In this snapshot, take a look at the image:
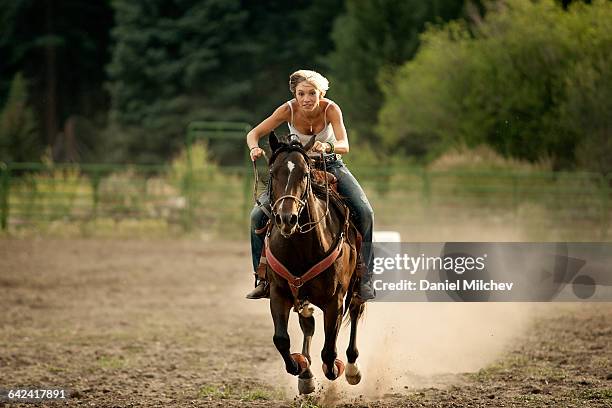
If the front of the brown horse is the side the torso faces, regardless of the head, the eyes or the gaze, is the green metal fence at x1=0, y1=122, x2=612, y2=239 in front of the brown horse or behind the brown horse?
behind

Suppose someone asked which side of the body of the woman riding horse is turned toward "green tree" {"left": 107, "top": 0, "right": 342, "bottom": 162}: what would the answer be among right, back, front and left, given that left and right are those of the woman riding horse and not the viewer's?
back

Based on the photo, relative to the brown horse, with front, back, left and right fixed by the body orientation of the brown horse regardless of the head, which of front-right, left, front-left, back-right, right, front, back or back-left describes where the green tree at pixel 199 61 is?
back

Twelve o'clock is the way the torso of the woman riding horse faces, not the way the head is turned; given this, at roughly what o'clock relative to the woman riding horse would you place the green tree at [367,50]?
The green tree is roughly at 6 o'clock from the woman riding horse.

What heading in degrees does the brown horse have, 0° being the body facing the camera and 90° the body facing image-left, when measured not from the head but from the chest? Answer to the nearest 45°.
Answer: approximately 0°

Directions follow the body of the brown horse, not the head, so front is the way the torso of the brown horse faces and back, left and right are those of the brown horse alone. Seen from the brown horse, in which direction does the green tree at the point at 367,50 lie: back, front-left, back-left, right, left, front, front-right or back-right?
back

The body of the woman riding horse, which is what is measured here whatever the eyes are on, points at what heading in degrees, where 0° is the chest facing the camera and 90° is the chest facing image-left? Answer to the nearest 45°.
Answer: approximately 0°

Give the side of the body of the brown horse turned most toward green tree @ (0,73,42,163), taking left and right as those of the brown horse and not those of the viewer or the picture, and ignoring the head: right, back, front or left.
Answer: back

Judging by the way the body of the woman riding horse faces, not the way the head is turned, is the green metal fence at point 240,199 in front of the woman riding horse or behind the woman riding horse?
behind
